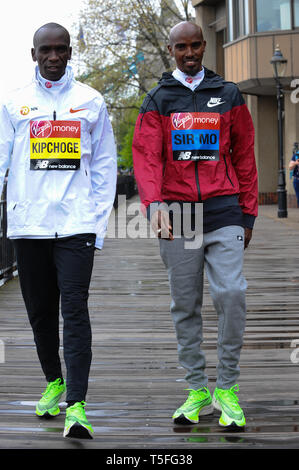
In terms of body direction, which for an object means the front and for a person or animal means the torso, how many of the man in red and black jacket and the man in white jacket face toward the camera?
2

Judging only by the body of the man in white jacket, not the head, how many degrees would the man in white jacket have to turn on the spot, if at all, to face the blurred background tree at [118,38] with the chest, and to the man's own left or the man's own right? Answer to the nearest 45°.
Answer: approximately 180°

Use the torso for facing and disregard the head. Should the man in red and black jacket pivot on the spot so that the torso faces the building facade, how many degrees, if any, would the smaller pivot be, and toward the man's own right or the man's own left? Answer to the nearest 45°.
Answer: approximately 180°

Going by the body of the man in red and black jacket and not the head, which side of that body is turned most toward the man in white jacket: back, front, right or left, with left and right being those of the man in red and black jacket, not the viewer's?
right

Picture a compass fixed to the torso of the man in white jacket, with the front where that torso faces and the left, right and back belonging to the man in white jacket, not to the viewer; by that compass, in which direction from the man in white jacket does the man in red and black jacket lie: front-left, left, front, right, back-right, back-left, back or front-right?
left

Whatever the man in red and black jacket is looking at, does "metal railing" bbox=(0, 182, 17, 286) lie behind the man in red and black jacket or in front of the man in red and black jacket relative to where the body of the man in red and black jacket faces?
behind

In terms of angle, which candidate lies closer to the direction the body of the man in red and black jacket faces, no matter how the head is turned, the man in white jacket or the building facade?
the man in white jacket

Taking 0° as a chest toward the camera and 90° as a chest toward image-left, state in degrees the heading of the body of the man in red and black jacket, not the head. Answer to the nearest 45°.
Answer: approximately 0°

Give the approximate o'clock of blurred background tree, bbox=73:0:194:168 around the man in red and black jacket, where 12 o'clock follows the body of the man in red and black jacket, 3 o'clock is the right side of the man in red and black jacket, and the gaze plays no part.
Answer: The blurred background tree is roughly at 6 o'clock from the man in red and black jacket.
